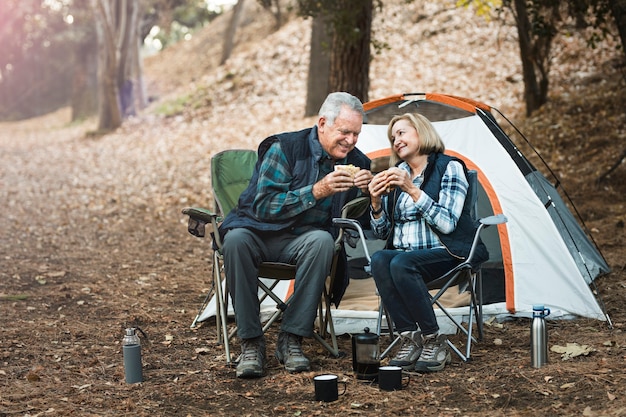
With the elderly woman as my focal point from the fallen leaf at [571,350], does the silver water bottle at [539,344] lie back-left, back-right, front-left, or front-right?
front-left

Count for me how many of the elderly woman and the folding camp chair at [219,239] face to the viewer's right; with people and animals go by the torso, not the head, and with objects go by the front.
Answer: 0

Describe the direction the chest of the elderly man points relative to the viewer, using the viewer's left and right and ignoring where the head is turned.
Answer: facing the viewer and to the right of the viewer

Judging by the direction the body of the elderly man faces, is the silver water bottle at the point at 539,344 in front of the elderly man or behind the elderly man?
in front

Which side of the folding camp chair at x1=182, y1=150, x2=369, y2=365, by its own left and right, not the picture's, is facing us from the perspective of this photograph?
front

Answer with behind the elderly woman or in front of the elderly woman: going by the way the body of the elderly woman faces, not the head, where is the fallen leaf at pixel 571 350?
behind

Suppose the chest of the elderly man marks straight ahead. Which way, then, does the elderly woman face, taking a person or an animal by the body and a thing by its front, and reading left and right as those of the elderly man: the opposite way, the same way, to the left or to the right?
to the right

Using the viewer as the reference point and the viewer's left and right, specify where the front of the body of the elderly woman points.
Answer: facing the viewer and to the left of the viewer

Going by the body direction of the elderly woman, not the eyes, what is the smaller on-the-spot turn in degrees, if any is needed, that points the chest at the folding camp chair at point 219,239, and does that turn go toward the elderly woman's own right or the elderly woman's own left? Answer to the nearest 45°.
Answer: approximately 45° to the elderly woman's own right

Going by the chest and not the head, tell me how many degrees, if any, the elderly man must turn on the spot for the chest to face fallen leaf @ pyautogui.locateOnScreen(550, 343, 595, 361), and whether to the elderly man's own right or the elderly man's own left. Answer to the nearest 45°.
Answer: approximately 45° to the elderly man's own left

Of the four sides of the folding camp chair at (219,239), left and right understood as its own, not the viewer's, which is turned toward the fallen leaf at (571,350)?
left

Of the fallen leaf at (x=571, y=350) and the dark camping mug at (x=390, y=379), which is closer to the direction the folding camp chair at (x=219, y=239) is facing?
the dark camping mug

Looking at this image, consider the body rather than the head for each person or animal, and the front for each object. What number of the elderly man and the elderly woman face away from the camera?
0

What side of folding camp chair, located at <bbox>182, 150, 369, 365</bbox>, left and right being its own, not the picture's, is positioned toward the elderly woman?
left
